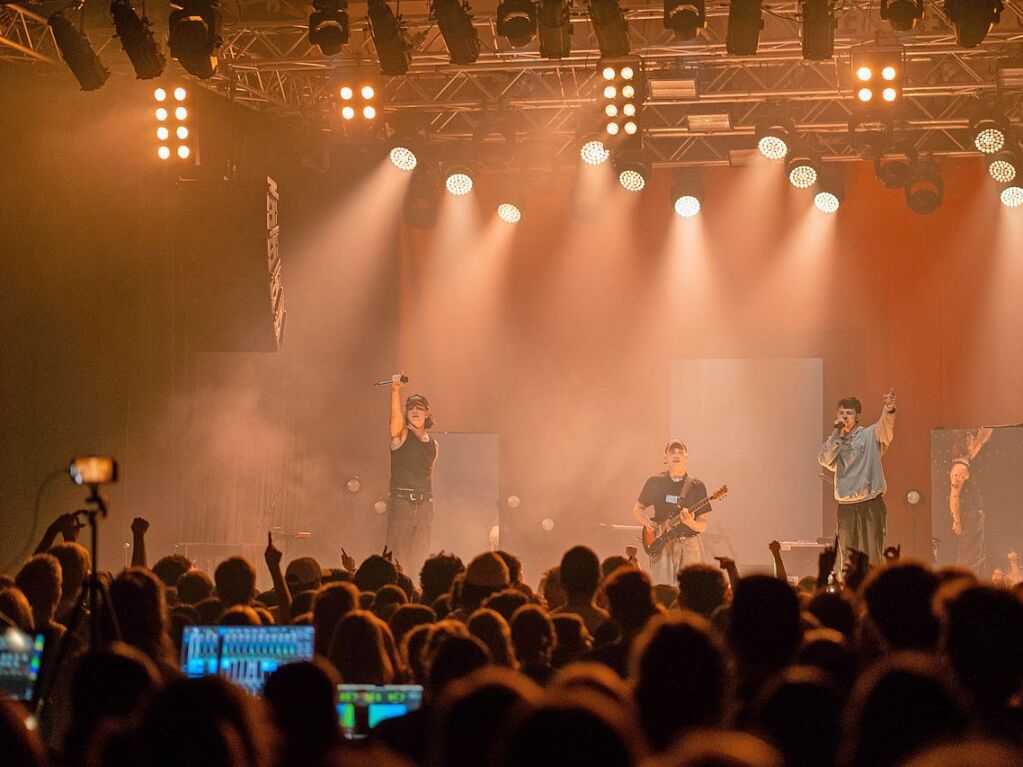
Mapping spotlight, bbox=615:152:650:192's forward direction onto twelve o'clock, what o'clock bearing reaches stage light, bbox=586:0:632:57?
The stage light is roughly at 12 o'clock from the spotlight.

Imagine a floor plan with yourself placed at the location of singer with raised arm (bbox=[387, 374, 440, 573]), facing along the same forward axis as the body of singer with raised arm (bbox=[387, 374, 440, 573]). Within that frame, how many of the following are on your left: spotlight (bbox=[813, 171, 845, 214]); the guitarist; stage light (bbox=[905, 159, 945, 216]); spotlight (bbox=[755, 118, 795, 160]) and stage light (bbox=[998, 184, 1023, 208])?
5

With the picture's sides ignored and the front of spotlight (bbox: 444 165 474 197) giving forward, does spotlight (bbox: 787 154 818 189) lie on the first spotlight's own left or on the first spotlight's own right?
on the first spotlight's own left

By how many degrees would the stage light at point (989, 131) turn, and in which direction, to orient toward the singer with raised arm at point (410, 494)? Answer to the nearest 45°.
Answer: approximately 90° to its right

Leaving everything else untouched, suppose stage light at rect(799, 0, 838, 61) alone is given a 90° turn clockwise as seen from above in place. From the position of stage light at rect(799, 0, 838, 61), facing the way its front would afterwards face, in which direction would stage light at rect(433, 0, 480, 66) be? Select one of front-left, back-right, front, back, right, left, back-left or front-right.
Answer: back

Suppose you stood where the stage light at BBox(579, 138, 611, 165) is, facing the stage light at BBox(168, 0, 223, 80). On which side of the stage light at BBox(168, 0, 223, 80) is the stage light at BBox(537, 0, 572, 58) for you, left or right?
left

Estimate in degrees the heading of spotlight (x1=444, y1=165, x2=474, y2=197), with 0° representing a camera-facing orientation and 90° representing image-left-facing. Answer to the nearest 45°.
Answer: approximately 0°
